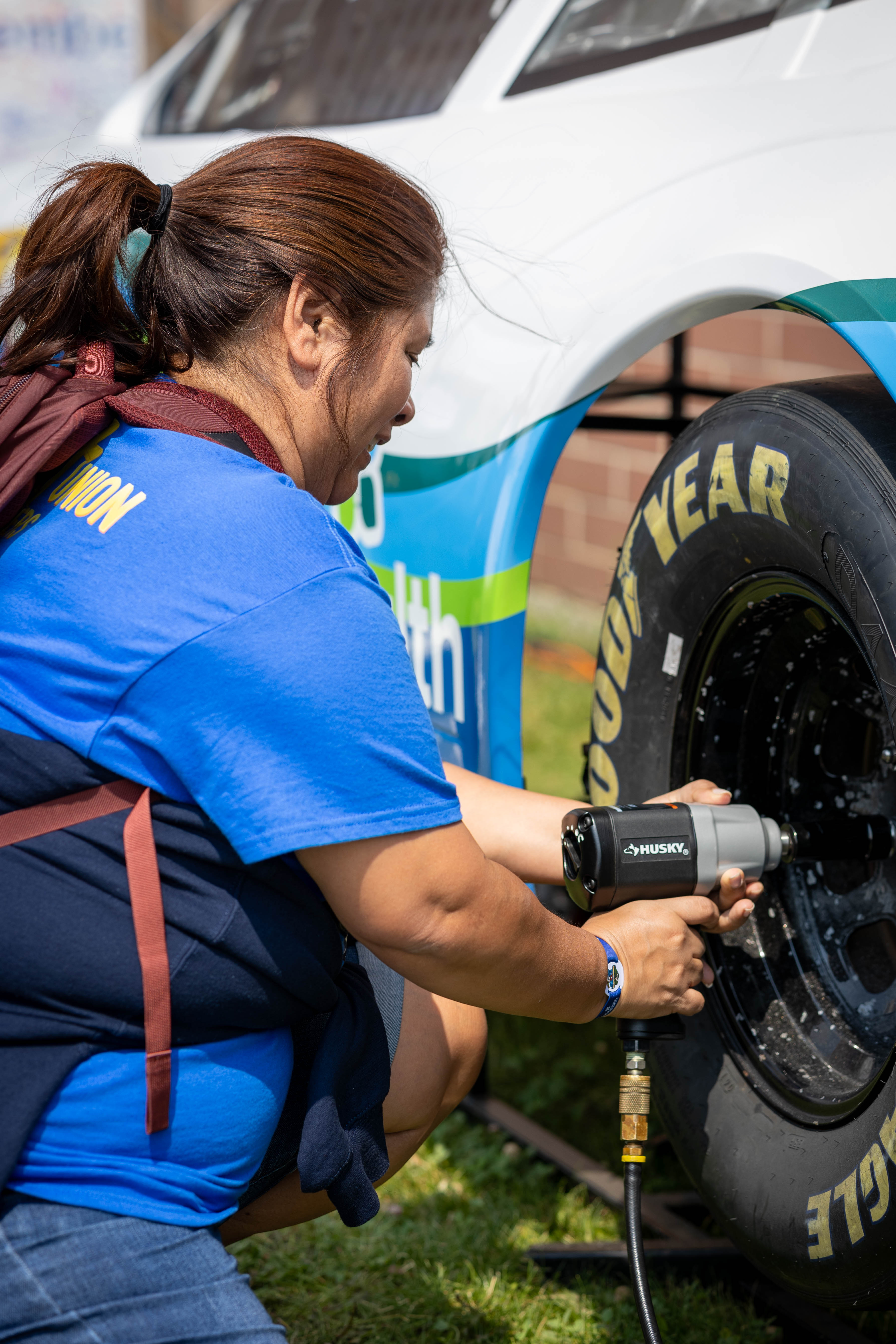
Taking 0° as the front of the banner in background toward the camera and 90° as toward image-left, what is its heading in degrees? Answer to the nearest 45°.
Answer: approximately 0°

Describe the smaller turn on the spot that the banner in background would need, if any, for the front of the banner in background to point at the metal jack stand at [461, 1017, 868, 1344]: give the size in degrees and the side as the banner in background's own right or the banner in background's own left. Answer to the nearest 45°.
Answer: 0° — it already faces it
